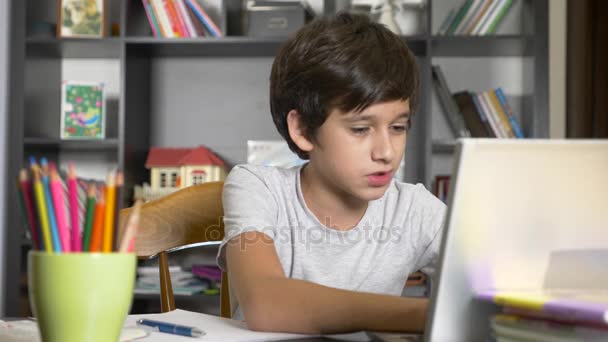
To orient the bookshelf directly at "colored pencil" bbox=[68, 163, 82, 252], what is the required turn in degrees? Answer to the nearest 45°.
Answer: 0° — it already faces it

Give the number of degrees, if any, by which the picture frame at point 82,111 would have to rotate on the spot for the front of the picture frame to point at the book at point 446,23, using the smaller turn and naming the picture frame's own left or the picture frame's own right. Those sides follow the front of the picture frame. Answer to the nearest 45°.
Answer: approximately 90° to the picture frame's own left

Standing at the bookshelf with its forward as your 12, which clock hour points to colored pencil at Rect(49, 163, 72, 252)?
The colored pencil is roughly at 12 o'clock from the bookshelf.

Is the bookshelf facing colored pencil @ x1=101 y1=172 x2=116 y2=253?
yes

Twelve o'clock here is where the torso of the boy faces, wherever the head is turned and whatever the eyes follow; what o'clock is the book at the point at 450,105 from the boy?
The book is roughly at 8 o'clock from the boy.

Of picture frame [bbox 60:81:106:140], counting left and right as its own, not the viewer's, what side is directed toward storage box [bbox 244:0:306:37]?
left

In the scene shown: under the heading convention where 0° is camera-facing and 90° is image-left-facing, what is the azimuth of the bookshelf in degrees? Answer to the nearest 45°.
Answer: approximately 0°

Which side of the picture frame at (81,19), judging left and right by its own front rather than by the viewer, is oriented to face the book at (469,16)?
left
